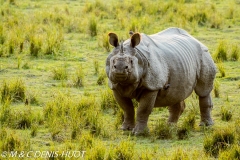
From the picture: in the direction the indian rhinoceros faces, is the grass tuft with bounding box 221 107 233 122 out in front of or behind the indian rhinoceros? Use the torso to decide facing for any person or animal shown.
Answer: behind

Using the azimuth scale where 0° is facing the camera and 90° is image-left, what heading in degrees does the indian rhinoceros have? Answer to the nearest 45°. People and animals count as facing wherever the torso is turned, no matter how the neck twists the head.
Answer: approximately 45°

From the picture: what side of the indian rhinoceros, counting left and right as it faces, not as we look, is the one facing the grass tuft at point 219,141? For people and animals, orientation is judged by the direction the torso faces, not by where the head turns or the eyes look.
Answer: left

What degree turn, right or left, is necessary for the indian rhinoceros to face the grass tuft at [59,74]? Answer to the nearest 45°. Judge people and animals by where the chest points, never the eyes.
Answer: approximately 90° to its right

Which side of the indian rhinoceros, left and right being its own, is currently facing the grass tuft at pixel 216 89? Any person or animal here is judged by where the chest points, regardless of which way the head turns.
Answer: back

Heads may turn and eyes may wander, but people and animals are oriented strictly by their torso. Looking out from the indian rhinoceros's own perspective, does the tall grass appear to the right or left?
on its right
